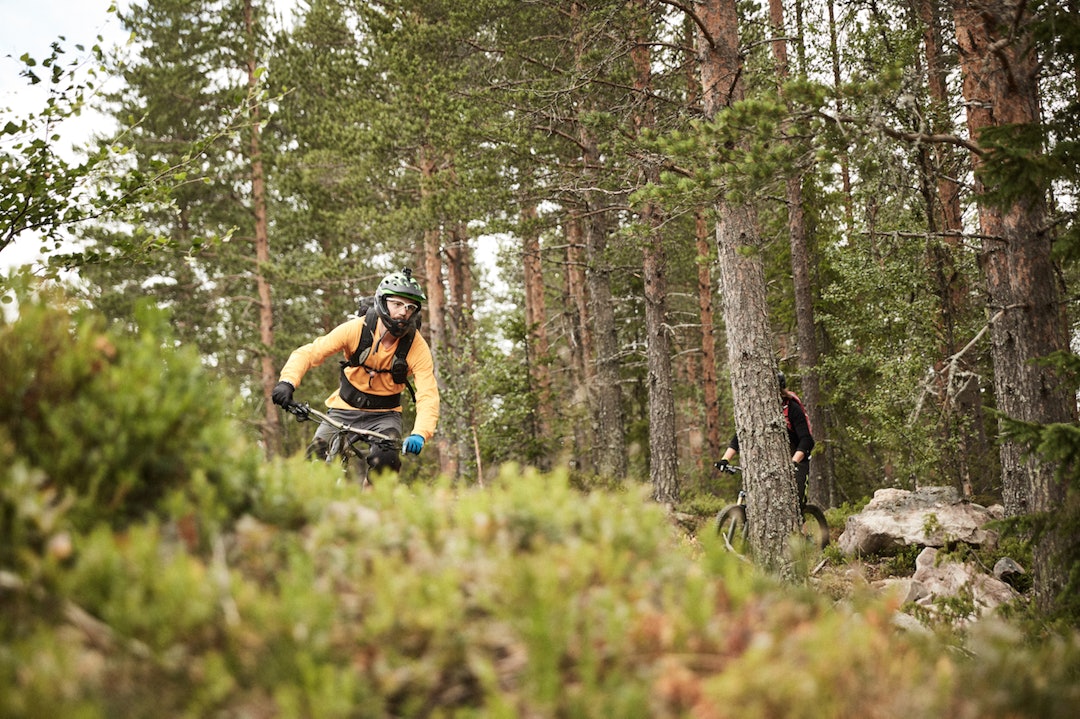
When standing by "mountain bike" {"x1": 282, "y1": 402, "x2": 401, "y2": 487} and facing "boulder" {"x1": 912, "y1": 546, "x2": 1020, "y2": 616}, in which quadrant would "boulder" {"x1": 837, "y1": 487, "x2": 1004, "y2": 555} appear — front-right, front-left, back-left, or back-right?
front-left

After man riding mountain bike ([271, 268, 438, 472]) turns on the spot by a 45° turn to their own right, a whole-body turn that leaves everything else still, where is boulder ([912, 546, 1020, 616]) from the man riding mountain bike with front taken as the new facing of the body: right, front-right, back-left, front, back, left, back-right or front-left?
back-left

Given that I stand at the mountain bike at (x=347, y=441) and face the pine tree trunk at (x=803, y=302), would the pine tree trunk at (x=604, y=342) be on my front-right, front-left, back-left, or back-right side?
front-left

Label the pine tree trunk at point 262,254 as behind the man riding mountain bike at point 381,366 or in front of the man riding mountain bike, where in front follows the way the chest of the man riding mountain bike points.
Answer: behind

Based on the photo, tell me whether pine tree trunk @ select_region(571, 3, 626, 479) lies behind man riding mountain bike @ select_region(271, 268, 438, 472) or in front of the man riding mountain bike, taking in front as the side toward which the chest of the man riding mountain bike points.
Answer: behind

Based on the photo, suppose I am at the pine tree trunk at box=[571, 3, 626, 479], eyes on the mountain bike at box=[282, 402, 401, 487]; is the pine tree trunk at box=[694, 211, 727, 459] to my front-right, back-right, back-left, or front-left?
back-left

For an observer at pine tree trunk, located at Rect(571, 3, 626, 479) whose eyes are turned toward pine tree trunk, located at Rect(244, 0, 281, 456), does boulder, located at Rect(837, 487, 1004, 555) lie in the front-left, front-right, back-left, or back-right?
back-left

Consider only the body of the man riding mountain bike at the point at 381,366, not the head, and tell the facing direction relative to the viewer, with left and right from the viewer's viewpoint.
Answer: facing the viewer

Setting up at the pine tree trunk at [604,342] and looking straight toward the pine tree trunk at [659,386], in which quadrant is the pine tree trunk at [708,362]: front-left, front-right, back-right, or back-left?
back-left

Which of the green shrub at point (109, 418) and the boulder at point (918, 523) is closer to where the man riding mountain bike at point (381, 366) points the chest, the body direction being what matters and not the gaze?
the green shrub

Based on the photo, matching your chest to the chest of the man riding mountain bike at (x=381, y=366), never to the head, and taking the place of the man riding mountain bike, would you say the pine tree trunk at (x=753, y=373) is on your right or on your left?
on your left

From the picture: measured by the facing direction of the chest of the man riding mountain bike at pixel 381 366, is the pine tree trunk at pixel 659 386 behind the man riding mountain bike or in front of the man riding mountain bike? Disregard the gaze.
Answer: behind
